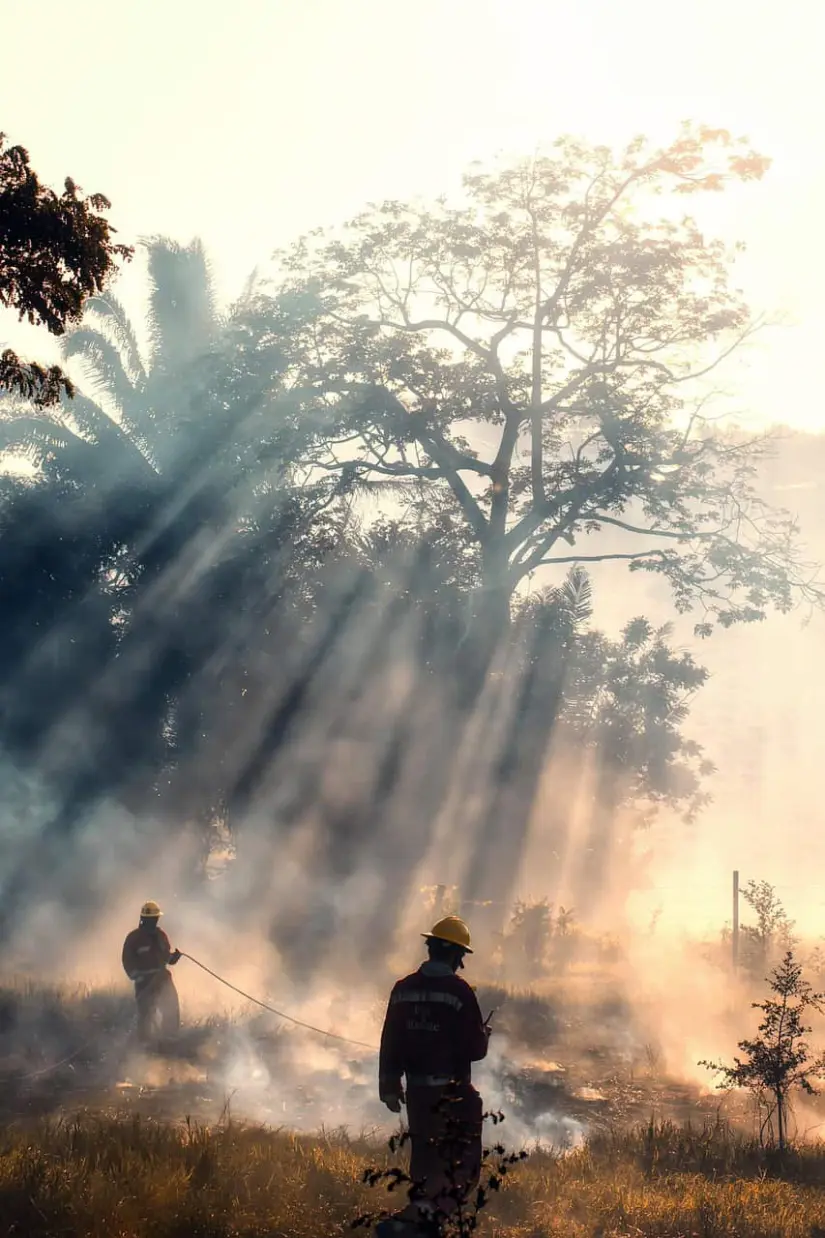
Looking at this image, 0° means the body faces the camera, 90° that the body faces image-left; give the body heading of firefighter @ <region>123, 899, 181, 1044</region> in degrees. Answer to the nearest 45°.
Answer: approximately 315°

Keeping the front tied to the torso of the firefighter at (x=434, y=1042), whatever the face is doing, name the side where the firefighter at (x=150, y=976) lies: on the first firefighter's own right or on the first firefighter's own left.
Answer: on the first firefighter's own left

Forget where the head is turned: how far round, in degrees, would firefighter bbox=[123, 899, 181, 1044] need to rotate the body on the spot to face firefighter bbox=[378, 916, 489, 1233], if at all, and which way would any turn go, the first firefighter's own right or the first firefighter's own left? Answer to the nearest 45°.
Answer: approximately 45° to the first firefighter's own right

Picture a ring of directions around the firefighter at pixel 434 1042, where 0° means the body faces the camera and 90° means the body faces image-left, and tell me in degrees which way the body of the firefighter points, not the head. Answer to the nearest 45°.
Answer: approximately 225°

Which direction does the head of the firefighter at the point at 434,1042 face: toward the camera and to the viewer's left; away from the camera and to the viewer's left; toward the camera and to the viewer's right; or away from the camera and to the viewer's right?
away from the camera and to the viewer's right
